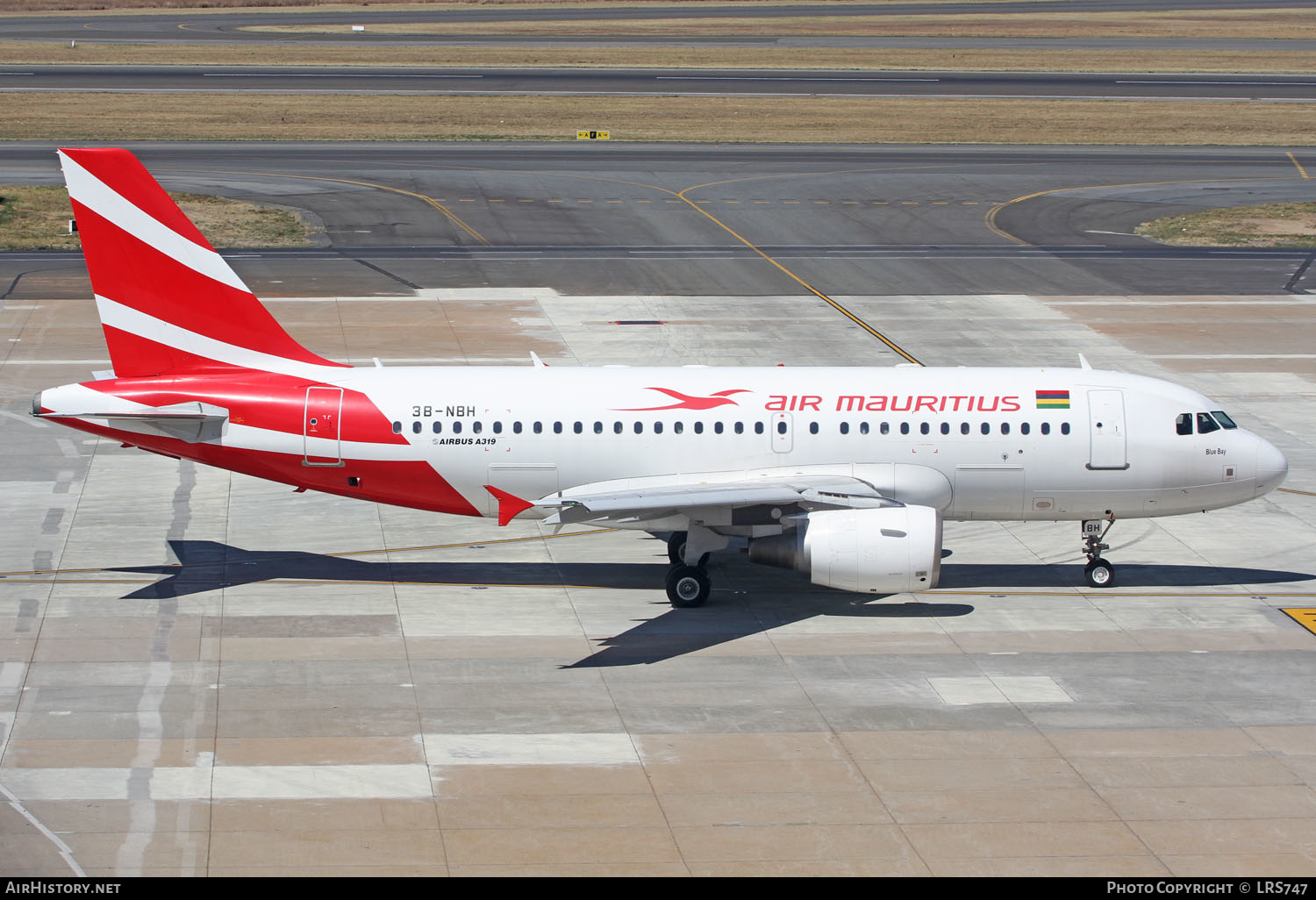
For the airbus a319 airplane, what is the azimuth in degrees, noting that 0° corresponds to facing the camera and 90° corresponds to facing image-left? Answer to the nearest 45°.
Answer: approximately 270°
